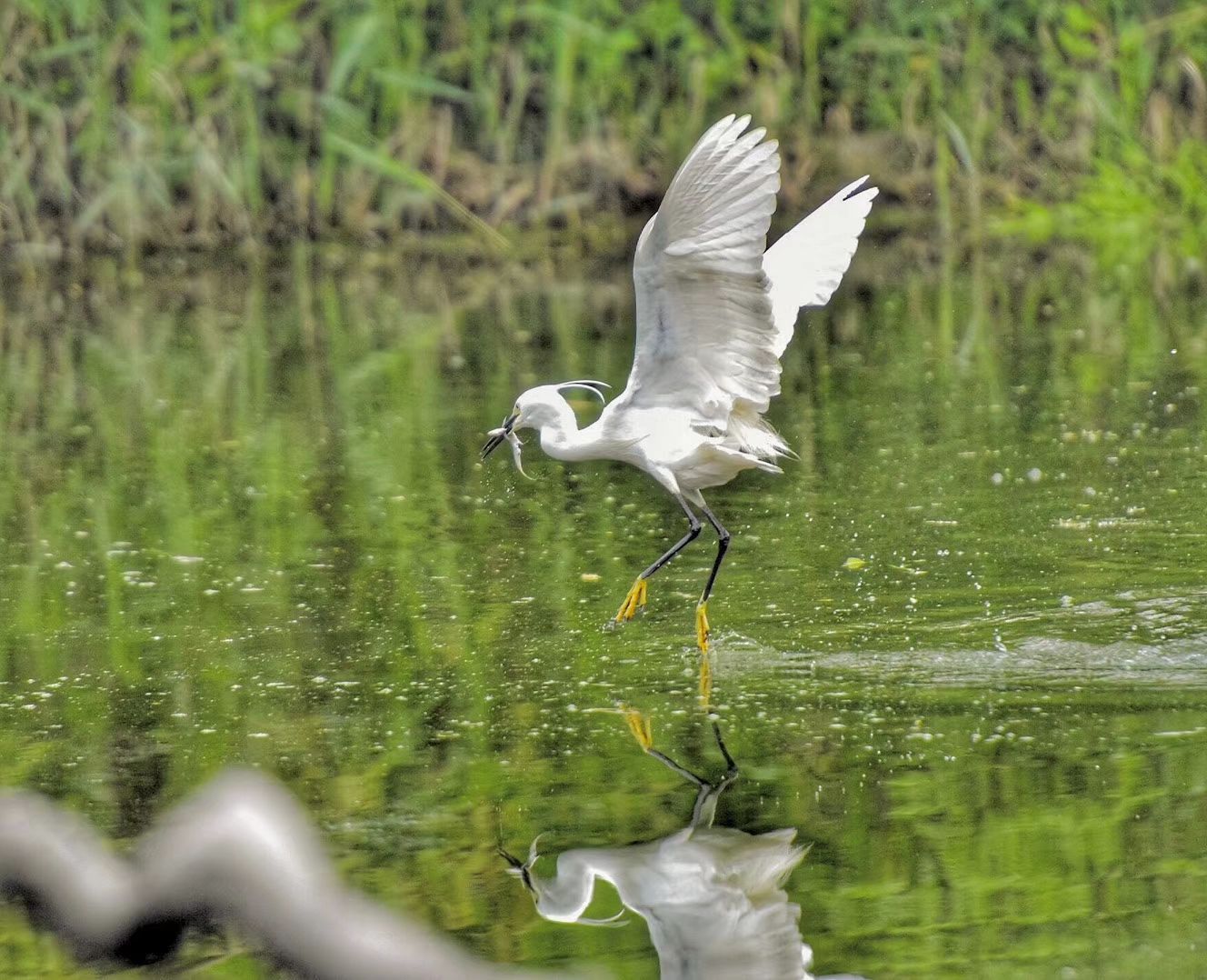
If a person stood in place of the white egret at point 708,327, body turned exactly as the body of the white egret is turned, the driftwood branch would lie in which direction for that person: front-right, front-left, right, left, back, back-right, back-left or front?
left

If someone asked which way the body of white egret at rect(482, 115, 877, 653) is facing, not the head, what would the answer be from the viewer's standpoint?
to the viewer's left
